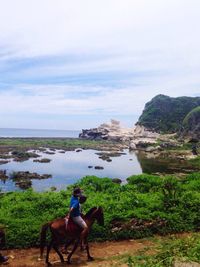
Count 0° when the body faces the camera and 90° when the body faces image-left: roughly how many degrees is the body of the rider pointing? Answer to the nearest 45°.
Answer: approximately 270°
